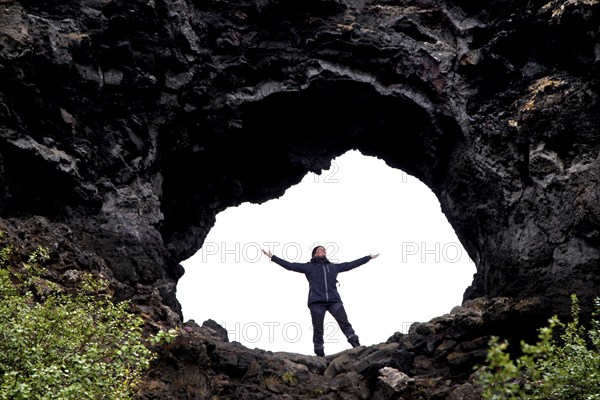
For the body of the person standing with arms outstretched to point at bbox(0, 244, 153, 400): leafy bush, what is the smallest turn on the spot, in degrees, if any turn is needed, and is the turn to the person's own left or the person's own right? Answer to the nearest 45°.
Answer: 0° — they already face it

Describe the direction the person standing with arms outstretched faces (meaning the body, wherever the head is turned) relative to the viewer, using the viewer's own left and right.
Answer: facing the viewer
